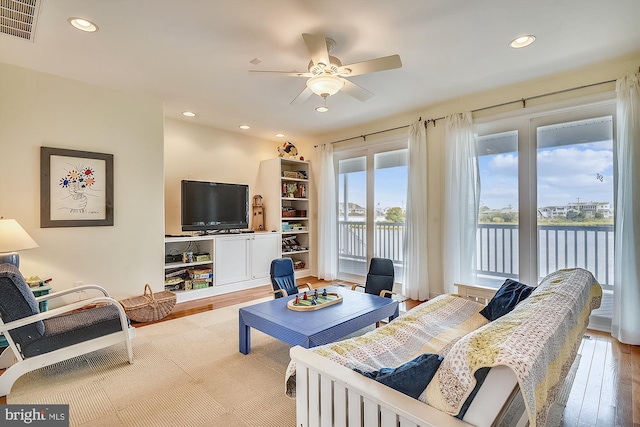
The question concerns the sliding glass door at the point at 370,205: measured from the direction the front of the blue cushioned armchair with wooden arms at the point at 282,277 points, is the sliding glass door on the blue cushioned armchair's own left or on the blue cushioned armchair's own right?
on the blue cushioned armchair's own left

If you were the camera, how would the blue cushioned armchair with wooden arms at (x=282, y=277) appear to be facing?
facing the viewer and to the right of the viewer

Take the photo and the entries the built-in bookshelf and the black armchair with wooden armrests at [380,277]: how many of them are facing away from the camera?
0

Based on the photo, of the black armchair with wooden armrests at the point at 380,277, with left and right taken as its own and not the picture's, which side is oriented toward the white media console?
right

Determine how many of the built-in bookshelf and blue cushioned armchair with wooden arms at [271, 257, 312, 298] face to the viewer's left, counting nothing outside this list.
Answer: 0

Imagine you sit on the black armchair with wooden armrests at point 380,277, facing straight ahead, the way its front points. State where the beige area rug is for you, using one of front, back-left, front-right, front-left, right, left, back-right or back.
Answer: front

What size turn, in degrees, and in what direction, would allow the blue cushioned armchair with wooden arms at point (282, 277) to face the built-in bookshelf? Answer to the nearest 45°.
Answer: approximately 135° to its left

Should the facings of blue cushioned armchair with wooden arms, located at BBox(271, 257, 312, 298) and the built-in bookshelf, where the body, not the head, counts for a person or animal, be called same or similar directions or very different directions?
same or similar directions

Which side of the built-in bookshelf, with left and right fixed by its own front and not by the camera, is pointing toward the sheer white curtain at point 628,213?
front

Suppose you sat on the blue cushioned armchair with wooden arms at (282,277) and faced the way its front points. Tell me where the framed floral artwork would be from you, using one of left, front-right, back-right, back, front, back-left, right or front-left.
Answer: back-right

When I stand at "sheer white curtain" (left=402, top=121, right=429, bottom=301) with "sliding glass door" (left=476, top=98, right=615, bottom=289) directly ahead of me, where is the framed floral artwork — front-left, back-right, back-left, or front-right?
back-right

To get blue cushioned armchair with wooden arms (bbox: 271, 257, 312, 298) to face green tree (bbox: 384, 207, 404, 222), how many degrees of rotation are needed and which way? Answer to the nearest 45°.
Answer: approximately 90° to its left

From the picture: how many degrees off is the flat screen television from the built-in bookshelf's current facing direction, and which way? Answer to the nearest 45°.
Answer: approximately 90° to its right

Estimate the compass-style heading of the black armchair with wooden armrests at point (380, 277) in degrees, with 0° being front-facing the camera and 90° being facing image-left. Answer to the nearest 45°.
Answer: approximately 45°

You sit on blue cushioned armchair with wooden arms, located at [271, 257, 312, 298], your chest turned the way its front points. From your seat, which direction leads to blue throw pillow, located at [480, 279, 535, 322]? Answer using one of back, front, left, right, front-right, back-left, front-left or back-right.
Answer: front

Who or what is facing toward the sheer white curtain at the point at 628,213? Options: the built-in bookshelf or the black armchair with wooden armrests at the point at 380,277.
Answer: the built-in bookshelf
